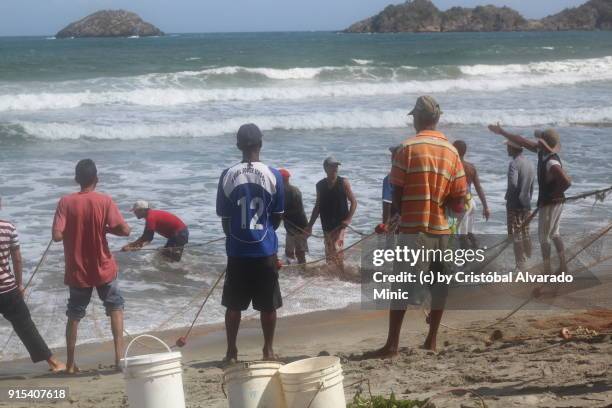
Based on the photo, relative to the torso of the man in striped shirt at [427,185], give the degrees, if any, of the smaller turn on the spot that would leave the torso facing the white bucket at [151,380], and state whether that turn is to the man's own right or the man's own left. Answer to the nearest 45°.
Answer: approximately 90° to the man's own left

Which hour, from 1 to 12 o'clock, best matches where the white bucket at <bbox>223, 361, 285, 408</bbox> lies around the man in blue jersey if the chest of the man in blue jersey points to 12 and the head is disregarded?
The white bucket is roughly at 6 o'clock from the man in blue jersey.

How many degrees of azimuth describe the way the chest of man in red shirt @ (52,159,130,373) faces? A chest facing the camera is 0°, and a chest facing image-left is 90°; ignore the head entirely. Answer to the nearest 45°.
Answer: approximately 180°

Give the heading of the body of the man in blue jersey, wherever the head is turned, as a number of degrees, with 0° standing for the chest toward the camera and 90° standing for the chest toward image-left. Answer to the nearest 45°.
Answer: approximately 180°

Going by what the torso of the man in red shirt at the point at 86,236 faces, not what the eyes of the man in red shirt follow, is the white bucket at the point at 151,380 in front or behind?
behind

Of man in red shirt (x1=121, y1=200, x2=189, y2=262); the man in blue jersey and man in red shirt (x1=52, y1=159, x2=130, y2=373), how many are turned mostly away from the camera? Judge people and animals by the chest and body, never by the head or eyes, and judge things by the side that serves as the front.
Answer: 2

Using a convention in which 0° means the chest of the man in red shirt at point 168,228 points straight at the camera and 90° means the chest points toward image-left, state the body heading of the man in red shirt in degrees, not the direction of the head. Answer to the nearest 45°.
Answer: approximately 90°

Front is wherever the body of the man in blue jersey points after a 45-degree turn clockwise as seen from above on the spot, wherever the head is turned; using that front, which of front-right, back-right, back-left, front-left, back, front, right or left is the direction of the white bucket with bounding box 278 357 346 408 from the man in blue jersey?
back-right

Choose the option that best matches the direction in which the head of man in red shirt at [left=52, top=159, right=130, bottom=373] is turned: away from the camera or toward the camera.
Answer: away from the camera

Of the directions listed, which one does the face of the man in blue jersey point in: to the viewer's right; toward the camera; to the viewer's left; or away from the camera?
away from the camera

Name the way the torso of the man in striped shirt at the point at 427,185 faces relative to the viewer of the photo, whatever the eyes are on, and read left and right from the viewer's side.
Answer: facing away from the viewer and to the left of the viewer

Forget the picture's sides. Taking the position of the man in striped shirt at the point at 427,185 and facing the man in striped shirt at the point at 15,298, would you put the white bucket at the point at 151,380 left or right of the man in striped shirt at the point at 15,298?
left

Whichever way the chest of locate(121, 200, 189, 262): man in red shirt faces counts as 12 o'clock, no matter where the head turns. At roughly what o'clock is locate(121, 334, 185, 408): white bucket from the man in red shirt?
The white bucket is roughly at 9 o'clock from the man in red shirt.
